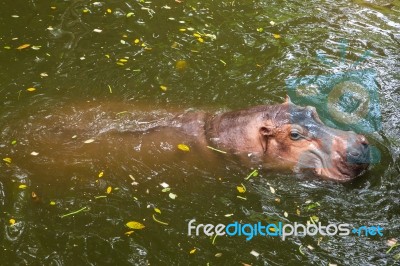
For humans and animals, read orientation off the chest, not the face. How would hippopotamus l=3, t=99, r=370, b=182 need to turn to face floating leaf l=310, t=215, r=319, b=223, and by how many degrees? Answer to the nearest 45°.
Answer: approximately 45° to its right

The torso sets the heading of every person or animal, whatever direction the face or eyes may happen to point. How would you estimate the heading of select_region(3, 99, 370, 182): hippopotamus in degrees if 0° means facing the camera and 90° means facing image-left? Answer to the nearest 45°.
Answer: approximately 270°

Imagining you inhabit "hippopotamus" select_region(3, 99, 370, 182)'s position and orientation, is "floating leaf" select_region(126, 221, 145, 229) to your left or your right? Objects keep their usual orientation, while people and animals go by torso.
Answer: on your right

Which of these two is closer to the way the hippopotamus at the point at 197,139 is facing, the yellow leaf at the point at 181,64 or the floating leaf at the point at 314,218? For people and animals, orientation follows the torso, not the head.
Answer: the floating leaf

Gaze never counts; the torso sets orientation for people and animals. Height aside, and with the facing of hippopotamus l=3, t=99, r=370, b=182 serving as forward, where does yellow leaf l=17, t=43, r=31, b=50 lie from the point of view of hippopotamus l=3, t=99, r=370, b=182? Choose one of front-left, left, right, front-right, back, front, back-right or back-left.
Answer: back-left

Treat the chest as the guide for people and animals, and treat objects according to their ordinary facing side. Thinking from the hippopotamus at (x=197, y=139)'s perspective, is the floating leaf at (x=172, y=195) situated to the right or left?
on its right

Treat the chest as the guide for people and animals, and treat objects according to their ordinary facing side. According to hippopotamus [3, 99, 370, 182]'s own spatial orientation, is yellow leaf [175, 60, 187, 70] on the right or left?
on its left

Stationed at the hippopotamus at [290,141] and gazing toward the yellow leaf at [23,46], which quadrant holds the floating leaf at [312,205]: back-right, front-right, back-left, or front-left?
back-left

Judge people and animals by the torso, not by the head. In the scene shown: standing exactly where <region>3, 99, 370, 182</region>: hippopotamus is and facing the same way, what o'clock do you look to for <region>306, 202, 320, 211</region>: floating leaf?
The floating leaf is roughly at 1 o'clock from the hippopotamus.

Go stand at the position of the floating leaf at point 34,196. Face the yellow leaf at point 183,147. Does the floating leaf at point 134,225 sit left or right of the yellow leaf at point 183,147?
right
